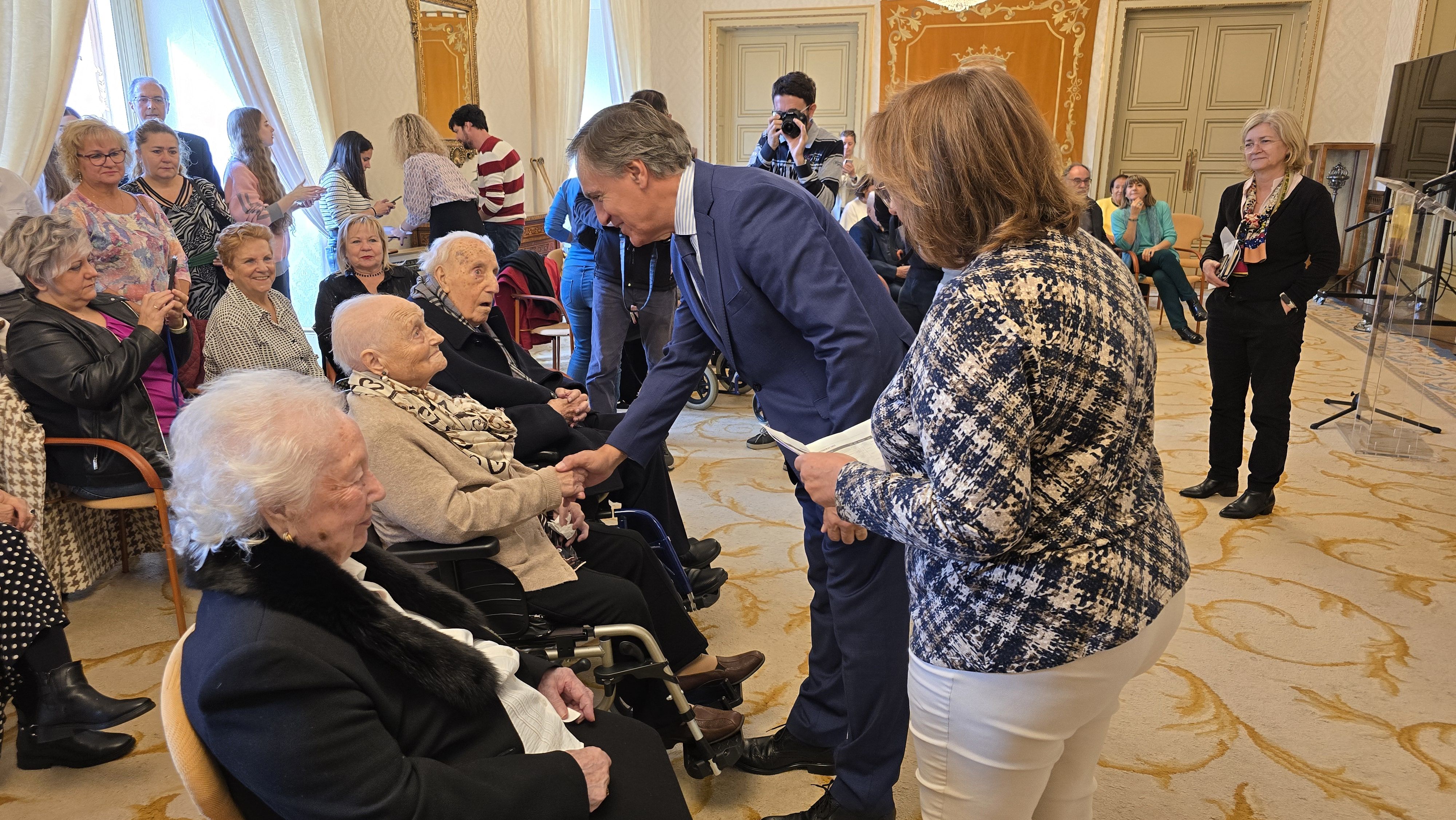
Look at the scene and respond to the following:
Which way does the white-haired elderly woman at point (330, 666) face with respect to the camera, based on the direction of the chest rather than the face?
to the viewer's right

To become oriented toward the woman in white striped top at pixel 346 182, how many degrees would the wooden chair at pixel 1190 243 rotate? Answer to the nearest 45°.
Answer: approximately 90° to its right

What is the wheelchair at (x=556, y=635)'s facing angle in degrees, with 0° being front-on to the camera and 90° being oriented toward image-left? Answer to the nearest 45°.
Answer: approximately 270°

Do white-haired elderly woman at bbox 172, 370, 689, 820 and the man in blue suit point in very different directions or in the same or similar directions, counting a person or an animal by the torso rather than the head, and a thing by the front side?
very different directions

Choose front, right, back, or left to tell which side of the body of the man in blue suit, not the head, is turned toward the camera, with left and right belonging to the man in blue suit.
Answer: left

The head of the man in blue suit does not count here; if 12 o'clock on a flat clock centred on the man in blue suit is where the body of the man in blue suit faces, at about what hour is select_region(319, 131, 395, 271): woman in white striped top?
The woman in white striped top is roughly at 2 o'clock from the man in blue suit.

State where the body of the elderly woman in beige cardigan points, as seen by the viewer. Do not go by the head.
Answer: to the viewer's right

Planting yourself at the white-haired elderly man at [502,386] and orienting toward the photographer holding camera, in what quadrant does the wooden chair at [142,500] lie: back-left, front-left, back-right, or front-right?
back-left

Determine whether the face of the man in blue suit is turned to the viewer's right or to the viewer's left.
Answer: to the viewer's left

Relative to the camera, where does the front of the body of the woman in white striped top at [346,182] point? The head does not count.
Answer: to the viewer's right

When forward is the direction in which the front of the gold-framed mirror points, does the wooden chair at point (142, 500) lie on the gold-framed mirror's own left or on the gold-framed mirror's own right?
on the gold-framed mirror's own right

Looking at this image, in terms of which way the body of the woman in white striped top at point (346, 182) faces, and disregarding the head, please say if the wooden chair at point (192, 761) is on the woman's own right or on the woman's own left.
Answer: on the woman's own right

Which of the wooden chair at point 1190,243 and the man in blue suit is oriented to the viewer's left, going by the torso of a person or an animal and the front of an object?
the man in blue suit

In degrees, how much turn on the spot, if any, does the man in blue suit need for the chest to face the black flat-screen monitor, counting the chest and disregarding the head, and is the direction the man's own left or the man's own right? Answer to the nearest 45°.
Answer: approximately 135° to the man's own right

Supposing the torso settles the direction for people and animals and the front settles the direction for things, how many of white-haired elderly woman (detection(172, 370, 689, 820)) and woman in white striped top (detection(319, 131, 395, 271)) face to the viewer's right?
2

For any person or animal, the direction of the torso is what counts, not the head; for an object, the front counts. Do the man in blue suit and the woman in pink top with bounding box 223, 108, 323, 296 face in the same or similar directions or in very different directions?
very different directions
